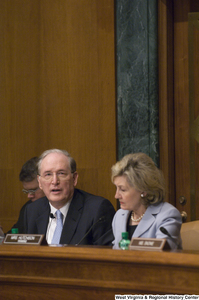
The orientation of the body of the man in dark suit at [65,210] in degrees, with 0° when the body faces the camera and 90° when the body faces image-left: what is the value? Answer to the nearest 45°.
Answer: approximately 45°

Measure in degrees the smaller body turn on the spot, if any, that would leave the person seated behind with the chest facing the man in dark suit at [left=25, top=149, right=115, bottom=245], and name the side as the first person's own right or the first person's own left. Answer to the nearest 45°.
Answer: approximately 45° to the first person's own left

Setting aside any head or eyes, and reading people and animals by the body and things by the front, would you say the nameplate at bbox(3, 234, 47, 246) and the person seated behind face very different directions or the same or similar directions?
same or similar directions

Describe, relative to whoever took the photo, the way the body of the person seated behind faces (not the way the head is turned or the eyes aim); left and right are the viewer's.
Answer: facing the viewer and to the left of the viewer

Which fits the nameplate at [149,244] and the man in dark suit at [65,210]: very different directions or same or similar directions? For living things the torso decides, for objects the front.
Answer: same or similar directions

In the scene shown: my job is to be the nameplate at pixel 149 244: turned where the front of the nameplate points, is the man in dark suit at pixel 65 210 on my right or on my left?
on my right

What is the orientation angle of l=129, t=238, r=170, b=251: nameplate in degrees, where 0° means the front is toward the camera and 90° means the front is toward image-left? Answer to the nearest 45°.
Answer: approximately 45°

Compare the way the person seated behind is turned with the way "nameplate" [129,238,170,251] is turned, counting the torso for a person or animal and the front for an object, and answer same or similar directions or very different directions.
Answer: same or similar directions

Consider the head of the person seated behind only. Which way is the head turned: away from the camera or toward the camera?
toward the camera

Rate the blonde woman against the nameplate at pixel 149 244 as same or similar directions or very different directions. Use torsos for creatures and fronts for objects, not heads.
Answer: same or similar directions

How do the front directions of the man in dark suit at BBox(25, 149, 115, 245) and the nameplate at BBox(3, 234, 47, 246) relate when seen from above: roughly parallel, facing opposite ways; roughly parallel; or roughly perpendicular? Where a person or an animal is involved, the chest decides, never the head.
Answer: roughly parallel

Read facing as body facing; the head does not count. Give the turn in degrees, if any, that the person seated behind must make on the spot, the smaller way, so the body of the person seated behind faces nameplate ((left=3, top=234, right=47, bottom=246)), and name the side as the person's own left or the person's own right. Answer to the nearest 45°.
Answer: approximately 45° to the person's own left
